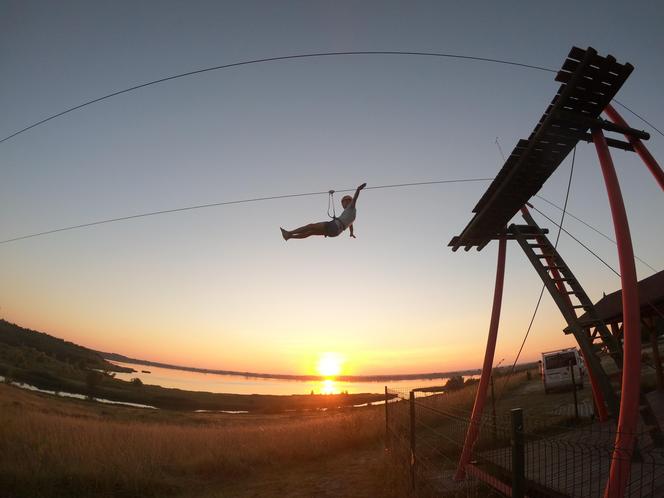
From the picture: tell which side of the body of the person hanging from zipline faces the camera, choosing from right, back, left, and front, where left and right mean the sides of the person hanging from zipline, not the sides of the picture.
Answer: left
